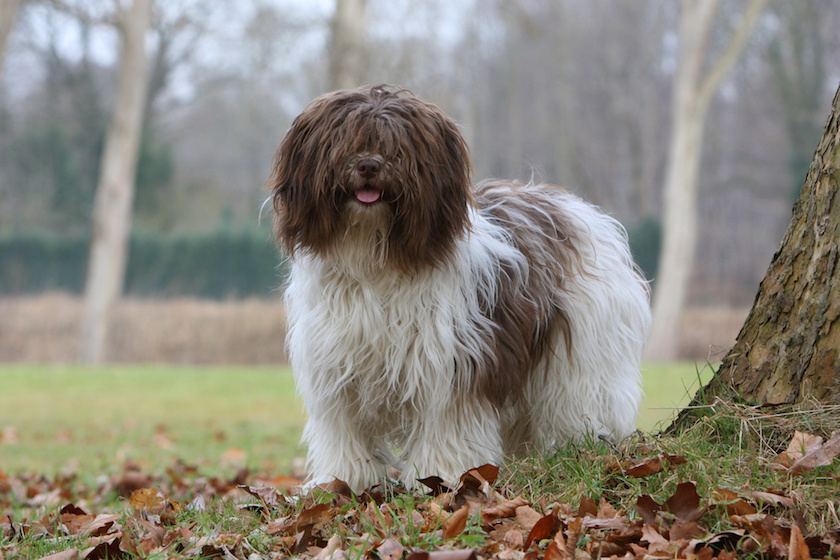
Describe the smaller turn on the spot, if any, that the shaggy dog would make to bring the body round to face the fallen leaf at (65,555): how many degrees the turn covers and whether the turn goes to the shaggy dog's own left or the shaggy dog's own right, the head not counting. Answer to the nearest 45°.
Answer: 0° — it already faces it

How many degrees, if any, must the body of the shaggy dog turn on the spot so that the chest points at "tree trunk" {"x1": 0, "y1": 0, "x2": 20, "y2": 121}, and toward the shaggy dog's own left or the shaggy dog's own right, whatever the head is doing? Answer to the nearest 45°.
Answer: approximately 90° to the shaggy dog's own right

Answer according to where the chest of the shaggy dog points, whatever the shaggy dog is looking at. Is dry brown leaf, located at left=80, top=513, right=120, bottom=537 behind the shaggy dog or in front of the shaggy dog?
in front

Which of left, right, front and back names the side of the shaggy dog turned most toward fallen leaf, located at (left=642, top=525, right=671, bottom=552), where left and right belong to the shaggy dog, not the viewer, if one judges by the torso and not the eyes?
left

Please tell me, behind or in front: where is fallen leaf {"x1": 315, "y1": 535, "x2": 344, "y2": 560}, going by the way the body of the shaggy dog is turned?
in front

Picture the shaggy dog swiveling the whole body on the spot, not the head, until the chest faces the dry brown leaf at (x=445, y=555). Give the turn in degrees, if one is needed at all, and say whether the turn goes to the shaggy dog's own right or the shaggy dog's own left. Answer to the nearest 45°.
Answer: approximately 45° to the shaggy dog's own left

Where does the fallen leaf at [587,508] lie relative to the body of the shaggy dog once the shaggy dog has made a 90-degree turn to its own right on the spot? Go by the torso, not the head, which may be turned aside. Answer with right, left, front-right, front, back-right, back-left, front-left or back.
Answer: back

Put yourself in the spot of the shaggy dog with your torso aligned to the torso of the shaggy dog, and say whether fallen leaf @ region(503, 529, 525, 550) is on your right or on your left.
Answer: on your left

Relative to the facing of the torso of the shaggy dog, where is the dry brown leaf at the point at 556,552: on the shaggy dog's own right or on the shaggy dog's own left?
on the shaggy dog's own left

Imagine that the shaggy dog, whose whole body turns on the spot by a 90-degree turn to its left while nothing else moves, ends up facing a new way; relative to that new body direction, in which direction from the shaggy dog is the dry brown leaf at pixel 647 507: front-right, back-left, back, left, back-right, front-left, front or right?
front

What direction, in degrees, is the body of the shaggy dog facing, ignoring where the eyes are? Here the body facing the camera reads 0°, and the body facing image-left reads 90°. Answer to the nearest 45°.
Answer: approximately 45°

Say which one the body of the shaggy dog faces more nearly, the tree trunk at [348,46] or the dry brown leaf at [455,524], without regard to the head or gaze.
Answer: the dry brown leaf

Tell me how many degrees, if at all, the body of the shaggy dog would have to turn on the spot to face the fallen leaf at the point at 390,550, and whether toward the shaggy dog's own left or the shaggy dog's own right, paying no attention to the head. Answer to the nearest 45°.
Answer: approximately 45° to the shaggy dog's own left

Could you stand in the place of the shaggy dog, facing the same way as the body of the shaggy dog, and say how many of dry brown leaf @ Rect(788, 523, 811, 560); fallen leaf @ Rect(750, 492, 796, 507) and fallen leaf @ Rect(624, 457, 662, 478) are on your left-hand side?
3
